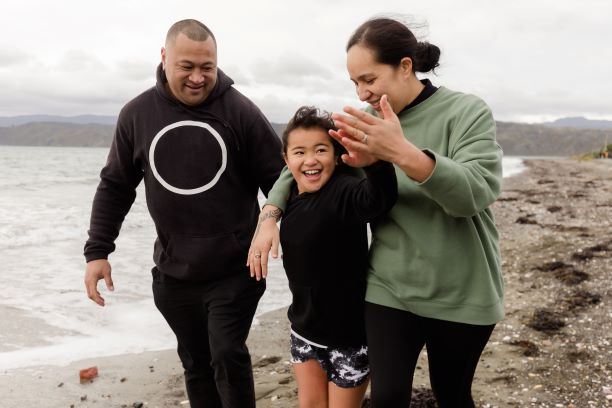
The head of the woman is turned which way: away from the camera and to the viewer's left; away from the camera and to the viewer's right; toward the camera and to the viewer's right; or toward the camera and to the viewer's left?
toward the camera and to the viewer's left

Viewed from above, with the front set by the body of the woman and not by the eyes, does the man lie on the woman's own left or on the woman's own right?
on the woman's own right

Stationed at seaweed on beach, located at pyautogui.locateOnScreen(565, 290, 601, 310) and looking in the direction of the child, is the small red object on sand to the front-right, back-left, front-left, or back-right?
front-right

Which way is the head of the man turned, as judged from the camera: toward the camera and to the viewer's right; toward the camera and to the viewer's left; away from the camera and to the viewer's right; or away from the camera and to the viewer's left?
toward the camera and to the viewer's right

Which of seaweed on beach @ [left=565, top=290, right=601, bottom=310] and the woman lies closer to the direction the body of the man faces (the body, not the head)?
the woman

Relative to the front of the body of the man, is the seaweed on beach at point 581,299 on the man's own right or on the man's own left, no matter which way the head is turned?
on the man's own left

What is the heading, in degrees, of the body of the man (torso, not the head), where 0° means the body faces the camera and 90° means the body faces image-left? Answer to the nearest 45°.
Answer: approximately 0°

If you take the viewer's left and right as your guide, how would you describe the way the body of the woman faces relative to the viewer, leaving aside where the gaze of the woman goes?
facing the viewer and to the left of the viewer

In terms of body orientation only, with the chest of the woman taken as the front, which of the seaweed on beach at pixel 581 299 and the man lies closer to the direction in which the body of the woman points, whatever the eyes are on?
the man

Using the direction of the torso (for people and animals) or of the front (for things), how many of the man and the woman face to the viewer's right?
0
